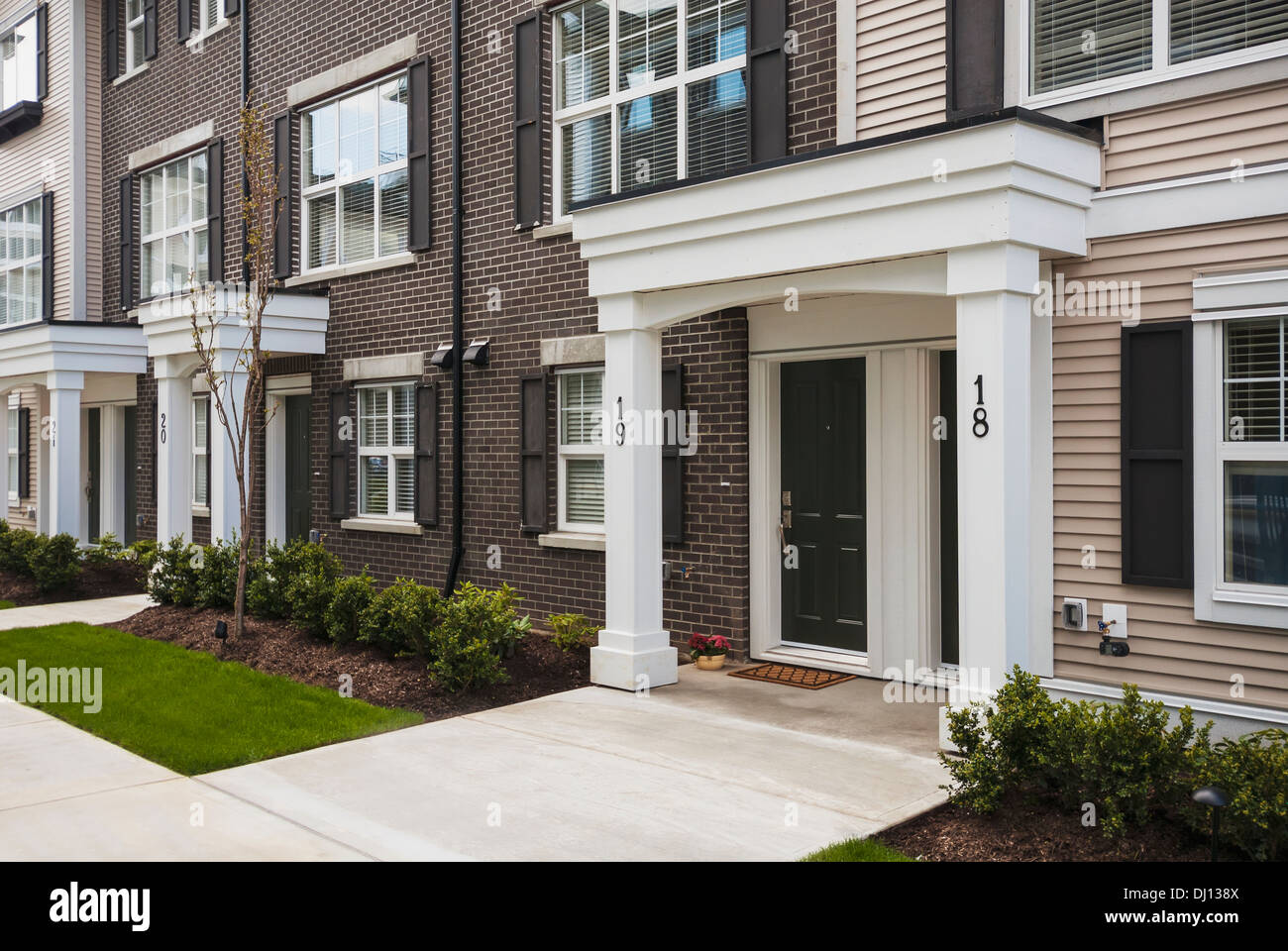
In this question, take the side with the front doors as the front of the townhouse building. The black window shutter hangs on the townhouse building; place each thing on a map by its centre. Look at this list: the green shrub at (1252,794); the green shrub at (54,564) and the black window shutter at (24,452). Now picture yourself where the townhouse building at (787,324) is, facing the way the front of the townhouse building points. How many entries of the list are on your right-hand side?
2

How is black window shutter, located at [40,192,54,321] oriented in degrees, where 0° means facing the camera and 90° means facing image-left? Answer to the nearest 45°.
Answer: approximately 45°

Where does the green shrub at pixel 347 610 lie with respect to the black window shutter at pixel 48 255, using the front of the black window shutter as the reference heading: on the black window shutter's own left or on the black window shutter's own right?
on the black window shutter's own left

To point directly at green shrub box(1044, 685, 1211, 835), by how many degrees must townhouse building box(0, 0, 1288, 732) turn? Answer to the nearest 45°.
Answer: approximately 45° to its left

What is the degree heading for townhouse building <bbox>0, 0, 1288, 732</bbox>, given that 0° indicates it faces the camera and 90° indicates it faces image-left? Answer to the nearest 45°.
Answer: approximately 45°

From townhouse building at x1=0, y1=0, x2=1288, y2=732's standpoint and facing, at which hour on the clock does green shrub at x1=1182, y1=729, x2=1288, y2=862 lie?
The green shrub is roughly at 10 o'clock from the townhouse building.

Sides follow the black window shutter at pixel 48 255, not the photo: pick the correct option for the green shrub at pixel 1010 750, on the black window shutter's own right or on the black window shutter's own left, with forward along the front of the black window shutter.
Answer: on the black window shutter's own left
